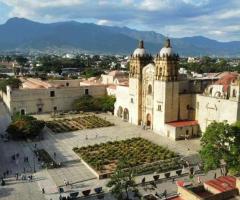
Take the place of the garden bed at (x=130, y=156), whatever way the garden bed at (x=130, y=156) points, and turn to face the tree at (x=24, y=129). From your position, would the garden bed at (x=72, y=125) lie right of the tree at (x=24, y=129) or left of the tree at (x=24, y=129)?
right

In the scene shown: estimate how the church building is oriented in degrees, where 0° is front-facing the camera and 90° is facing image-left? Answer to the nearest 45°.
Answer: approximately 45°

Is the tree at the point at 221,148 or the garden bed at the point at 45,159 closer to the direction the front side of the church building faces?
the garden bed

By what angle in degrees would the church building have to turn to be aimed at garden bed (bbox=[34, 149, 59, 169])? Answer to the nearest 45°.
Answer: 0° — it already faces it

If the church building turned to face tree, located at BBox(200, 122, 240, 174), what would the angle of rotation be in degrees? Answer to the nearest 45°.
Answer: approximately 45° to its left

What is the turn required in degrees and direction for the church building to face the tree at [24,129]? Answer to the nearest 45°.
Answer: approximately 45° to its right
